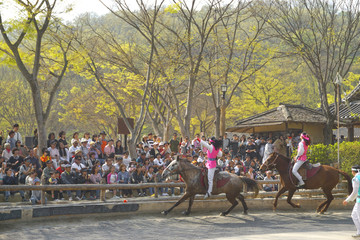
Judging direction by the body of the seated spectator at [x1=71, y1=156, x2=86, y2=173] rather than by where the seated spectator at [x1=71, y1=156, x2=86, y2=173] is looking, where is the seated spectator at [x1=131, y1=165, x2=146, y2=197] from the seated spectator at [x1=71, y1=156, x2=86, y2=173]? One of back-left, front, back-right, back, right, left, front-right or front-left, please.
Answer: front-left

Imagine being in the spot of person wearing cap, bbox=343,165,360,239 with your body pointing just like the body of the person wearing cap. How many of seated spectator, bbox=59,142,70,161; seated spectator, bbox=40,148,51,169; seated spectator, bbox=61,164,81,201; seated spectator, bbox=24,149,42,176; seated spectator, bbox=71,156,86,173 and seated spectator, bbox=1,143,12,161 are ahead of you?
6

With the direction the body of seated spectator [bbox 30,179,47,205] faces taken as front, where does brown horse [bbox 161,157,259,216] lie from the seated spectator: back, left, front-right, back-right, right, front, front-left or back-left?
left

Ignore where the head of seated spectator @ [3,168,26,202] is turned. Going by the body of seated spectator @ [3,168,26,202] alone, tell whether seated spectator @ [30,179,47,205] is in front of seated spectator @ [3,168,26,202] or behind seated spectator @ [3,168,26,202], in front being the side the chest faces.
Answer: in front

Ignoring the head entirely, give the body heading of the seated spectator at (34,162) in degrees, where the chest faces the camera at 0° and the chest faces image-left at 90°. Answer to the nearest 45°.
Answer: approximately 315°

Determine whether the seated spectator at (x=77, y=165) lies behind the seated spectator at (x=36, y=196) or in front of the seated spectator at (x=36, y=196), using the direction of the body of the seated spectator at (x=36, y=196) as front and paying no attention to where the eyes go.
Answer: behind

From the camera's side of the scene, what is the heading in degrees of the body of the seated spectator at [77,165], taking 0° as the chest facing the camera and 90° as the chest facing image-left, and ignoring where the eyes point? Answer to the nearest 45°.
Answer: approximately 315°

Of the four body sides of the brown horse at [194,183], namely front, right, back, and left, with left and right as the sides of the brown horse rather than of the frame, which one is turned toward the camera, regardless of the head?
left

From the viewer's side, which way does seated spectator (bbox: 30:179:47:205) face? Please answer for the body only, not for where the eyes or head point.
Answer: toward the camera

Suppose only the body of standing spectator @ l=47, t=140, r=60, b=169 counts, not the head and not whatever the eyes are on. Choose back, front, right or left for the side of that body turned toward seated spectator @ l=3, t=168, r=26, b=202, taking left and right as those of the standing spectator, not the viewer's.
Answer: front

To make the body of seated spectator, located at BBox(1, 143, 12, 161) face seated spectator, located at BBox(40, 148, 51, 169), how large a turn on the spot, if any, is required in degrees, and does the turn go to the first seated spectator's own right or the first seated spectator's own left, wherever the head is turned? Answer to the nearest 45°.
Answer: approximately 45° to the first seated spectator's own left

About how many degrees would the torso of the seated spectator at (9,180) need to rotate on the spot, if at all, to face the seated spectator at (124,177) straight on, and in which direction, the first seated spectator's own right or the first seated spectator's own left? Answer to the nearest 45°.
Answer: approximately 45° to the first seated spectator's own left

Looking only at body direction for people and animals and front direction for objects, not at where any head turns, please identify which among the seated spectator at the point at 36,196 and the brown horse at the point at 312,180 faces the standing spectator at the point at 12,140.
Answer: the brown horse

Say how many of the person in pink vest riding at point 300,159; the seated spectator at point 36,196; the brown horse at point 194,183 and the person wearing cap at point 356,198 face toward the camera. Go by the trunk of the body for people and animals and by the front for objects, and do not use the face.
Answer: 1
